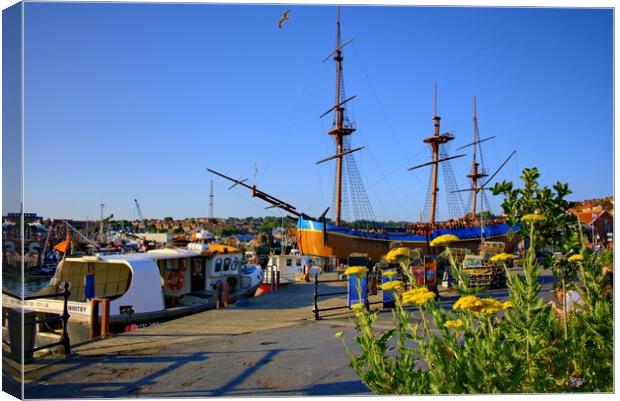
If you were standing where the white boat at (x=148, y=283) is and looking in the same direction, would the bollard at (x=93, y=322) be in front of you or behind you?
behind

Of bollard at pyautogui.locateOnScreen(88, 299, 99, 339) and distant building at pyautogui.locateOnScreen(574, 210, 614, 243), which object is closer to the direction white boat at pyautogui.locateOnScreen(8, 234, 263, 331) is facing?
the distant building

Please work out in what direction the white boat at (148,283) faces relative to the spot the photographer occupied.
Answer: facing away from the viewer and to the right of the viewer

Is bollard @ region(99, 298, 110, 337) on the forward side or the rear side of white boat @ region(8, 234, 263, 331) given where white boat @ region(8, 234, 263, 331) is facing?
on the rear side

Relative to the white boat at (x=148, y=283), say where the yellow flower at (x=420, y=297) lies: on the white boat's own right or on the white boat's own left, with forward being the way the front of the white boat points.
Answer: on the white boat's own right

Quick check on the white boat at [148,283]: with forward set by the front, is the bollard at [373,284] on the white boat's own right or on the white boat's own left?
on the white boat's own right
